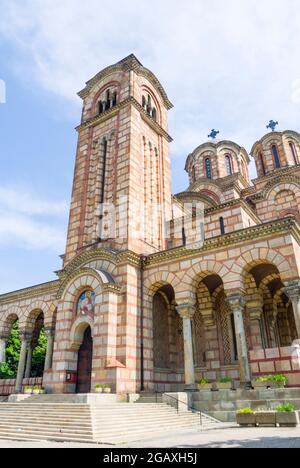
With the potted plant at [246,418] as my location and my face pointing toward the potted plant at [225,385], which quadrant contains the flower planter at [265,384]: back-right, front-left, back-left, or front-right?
front-right

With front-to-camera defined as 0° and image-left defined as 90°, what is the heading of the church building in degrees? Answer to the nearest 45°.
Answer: approximately 45°

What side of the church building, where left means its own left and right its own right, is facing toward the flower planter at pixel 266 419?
left

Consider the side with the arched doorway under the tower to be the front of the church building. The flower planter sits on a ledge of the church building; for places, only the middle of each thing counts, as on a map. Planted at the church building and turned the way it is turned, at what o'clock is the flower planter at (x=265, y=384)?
The flower planter is roughly at 9 o'clock from the church building.

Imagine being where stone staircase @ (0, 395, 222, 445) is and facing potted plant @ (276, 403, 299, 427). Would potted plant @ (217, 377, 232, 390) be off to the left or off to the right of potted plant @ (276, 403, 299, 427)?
left

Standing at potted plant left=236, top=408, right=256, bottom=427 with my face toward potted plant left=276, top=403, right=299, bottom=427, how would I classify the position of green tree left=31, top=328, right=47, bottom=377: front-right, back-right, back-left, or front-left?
back-left

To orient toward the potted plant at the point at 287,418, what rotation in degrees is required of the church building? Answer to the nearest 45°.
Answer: approximately 90° to its left

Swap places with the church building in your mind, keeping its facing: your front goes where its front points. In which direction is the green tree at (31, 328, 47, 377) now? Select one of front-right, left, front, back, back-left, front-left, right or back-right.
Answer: right
